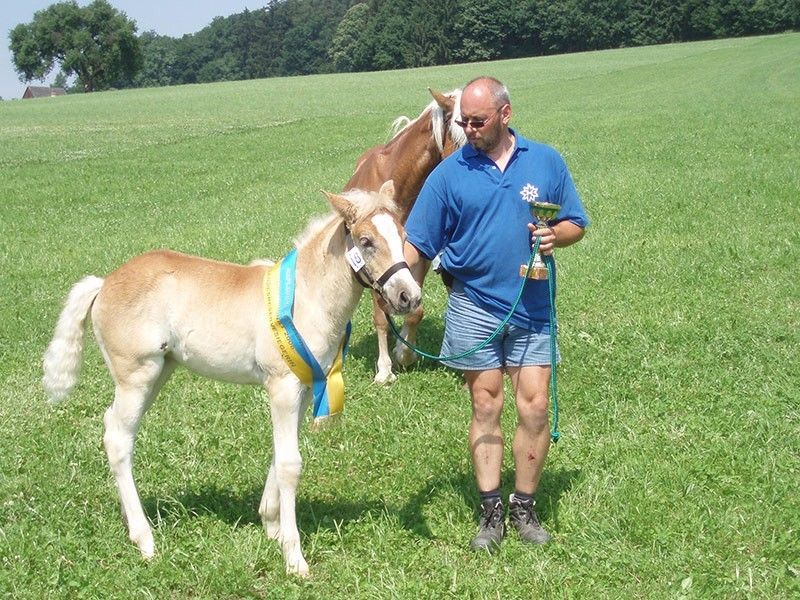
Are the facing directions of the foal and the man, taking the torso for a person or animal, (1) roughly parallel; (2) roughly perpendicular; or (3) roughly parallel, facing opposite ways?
roughly perpendicular

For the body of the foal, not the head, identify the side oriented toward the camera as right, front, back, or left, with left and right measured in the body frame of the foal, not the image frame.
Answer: right

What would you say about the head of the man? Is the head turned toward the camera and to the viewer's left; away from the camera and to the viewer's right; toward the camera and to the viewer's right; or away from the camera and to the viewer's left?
toward the camera and to the viewer's left

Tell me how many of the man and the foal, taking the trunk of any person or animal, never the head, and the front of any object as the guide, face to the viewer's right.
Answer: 1

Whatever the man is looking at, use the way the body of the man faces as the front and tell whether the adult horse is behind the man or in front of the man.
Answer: behind

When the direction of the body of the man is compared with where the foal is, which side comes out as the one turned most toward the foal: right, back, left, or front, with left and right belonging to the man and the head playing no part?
right

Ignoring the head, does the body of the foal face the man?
yes
